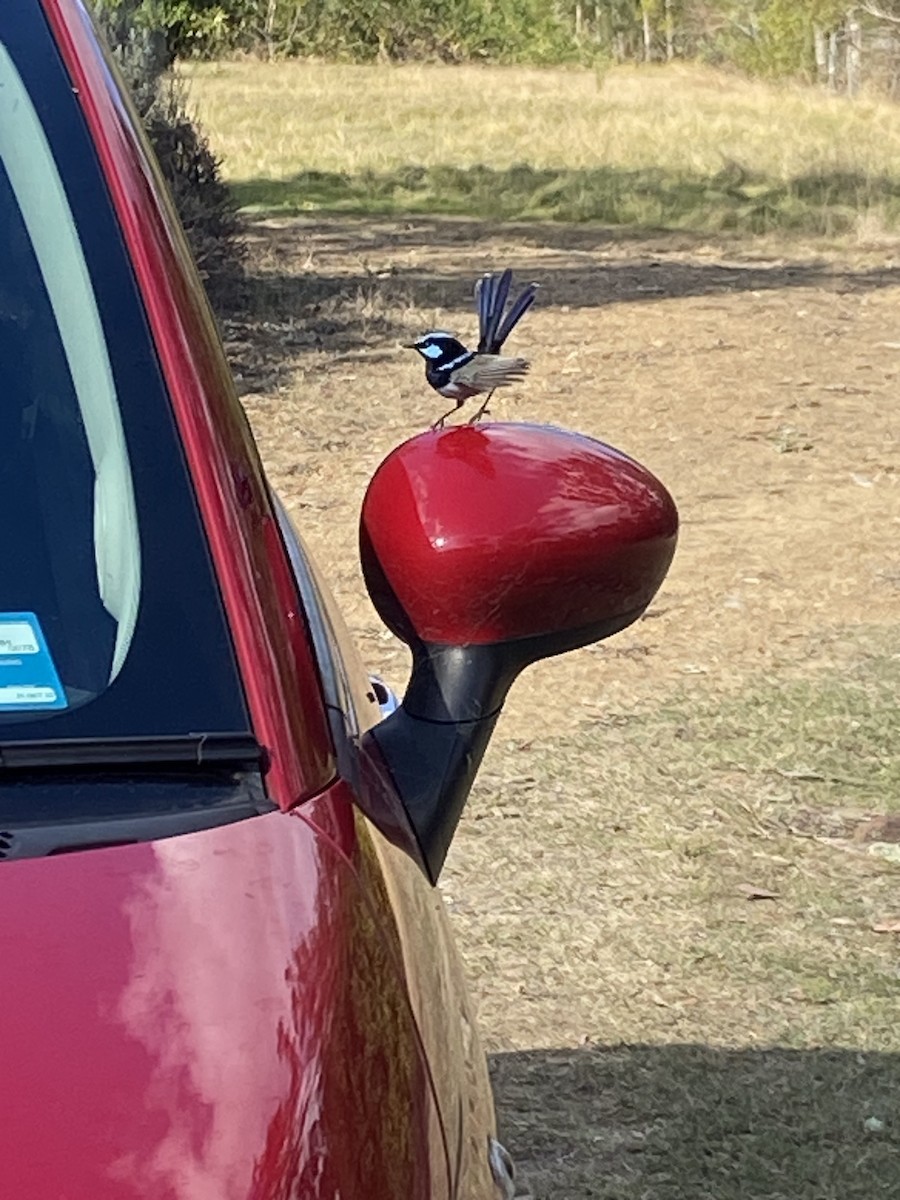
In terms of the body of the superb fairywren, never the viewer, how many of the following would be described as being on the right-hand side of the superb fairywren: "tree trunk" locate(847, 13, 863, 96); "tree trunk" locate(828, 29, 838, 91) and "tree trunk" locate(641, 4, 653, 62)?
3

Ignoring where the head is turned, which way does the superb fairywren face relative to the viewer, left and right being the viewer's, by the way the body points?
facing to the left of the viewer

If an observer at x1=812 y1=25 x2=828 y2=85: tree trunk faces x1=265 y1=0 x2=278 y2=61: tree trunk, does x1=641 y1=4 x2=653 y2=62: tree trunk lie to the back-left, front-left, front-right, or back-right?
front-right

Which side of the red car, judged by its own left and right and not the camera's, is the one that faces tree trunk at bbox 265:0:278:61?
back

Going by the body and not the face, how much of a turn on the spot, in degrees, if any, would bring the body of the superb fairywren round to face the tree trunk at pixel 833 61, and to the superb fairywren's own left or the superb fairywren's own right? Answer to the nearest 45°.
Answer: approximately 90° to the superb fairywren's own right

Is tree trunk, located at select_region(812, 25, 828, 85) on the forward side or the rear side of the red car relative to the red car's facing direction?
on the rear side

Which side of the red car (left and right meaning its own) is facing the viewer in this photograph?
front

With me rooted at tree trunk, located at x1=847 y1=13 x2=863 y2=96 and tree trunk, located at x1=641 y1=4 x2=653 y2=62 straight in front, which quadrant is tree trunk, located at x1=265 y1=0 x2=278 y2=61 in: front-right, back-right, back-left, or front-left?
front-left
